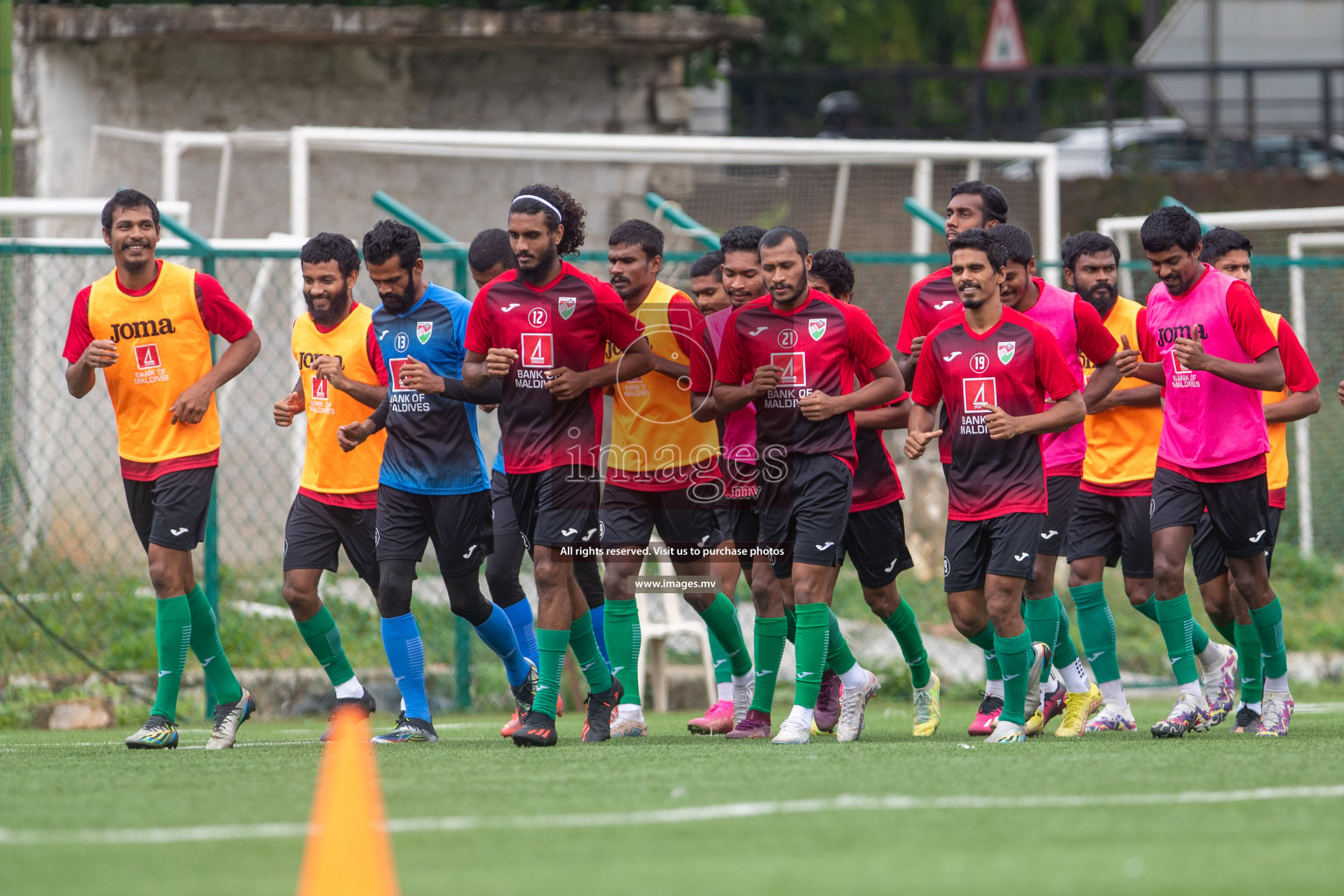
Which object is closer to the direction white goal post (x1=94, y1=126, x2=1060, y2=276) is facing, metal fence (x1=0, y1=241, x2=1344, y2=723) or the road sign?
the metal fence

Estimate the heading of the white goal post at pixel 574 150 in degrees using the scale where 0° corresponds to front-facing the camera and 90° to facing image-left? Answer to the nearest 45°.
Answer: approximately 0°

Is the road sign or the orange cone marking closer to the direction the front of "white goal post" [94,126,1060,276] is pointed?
the orange cone marking

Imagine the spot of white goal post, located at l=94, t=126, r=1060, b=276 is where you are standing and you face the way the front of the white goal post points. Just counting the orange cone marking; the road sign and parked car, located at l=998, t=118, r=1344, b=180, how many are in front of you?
1

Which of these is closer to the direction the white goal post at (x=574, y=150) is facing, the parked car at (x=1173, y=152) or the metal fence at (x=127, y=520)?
the metal fence

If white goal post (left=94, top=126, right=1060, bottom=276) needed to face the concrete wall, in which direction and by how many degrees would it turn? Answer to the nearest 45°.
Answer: approximately 135° to its right

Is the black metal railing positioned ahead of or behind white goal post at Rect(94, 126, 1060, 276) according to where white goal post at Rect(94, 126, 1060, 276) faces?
behind

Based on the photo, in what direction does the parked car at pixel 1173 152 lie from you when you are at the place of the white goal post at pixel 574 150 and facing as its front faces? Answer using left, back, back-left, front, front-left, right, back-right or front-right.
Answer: back-left

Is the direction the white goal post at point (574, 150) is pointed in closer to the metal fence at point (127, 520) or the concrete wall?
the metal fence

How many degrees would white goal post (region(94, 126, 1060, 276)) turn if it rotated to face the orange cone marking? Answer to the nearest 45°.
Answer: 0° — it already faces it

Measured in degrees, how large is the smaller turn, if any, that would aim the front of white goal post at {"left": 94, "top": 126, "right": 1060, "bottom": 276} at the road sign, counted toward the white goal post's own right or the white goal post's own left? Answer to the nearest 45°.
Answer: approximately 135° to the white goal post's own left
